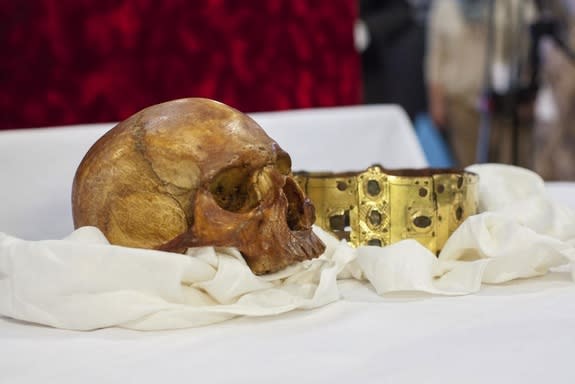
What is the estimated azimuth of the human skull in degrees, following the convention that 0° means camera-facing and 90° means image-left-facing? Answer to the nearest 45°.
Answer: approximately 315°
